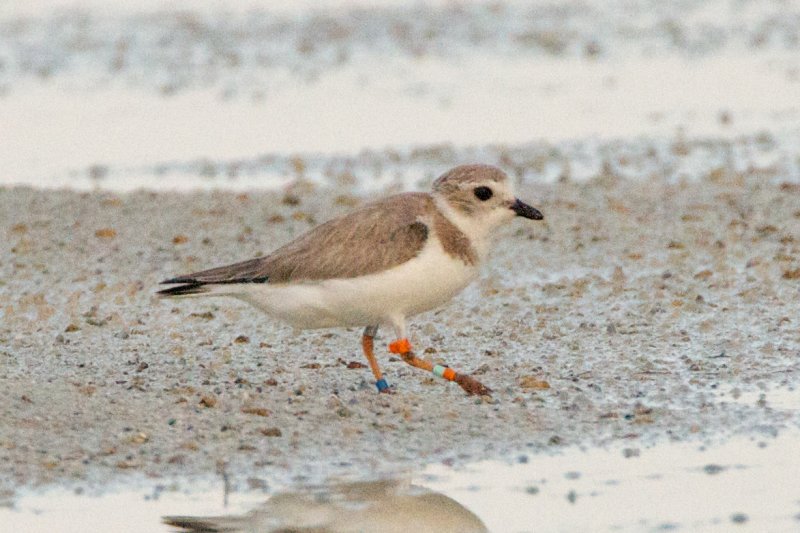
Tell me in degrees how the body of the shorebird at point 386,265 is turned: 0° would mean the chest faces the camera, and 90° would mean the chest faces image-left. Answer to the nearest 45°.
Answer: approximately 270°
